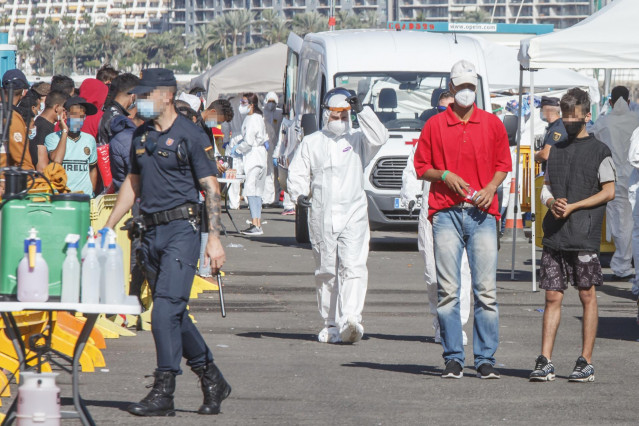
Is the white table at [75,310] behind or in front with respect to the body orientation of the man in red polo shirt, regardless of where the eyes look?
in front

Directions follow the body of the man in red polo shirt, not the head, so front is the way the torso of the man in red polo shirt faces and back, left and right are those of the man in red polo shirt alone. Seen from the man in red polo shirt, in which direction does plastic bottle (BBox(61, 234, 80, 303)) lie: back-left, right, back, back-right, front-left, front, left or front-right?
front-right

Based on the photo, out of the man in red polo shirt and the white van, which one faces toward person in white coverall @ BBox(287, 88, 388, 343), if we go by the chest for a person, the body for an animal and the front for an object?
the white van

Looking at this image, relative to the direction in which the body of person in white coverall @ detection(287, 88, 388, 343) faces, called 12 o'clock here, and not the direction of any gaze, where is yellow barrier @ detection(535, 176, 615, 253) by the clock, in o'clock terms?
The yellow barrier is roughly at 7 o'clock from the person in white coverall.

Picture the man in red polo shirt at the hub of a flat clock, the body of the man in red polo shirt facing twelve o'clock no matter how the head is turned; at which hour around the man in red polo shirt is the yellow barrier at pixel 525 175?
The yellow barrier is roughly at 6 o'clock from the man in red polo shirt.
